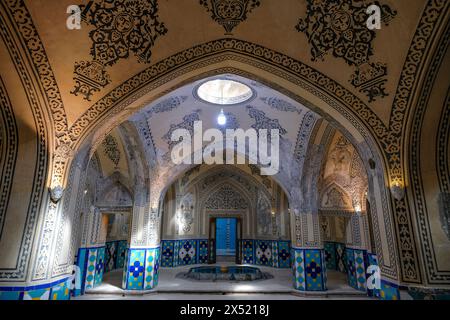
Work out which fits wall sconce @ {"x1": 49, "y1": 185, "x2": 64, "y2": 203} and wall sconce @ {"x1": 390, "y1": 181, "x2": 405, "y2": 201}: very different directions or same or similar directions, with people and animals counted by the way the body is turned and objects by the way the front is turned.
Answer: very different directions

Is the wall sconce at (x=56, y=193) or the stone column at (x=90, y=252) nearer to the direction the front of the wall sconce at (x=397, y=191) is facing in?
the wall sconce

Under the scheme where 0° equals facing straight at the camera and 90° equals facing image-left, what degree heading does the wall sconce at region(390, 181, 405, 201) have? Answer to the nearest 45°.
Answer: approximately 45°

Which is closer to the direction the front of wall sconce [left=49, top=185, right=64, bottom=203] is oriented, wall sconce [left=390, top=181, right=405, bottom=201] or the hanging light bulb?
the wall sconce
